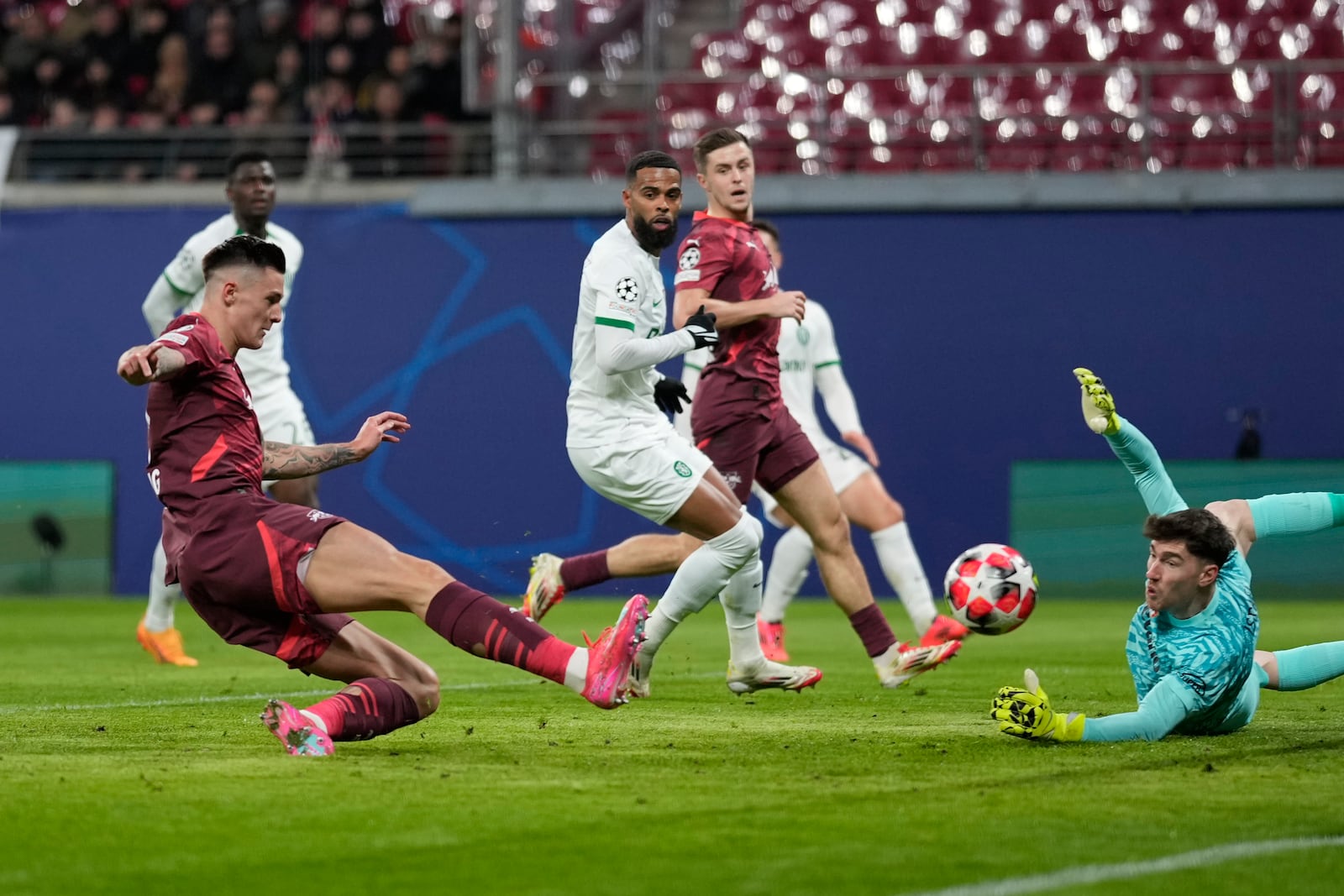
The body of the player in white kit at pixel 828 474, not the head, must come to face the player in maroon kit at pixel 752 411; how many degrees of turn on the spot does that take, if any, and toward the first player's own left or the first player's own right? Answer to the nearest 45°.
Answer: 0° — they already face them

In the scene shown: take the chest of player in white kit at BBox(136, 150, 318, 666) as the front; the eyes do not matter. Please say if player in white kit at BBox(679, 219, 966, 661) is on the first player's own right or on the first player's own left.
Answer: on the first player's own left

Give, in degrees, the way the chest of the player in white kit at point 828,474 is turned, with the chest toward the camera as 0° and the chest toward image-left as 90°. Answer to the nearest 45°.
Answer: approximately 0°

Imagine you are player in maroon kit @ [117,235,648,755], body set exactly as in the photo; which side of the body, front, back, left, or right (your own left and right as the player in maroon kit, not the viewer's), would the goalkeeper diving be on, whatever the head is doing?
front

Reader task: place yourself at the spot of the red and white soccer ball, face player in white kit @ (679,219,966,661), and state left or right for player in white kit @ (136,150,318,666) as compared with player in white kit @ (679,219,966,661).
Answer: left

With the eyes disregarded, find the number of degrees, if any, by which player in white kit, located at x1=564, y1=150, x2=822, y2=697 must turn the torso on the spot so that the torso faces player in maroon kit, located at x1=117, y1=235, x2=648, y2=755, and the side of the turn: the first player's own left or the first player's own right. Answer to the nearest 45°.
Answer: approximately 135° to the first player's own right

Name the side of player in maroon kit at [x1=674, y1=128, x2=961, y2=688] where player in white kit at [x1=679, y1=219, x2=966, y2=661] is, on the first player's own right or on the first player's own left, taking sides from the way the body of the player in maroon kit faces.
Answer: on the first player's own left

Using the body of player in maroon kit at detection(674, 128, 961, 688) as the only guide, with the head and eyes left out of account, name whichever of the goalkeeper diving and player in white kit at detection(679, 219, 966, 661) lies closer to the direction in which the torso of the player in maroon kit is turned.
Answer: the goalkeeper diving

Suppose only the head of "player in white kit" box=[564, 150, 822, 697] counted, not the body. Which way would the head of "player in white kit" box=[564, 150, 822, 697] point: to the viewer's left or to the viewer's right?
to the viewer's right

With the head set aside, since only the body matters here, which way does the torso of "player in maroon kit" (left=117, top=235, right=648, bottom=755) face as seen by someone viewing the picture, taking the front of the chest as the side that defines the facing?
to the viewer's right

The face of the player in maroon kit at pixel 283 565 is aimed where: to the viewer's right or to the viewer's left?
to the viewer's right

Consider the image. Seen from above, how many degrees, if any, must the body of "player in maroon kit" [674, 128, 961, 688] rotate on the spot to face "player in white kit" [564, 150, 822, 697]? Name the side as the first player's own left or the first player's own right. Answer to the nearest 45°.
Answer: approximately 45° to the first player's own right

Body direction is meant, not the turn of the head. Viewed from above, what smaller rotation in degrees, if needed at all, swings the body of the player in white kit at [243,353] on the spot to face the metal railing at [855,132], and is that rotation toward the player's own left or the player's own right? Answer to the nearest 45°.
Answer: approximately 90° to the player's own left
